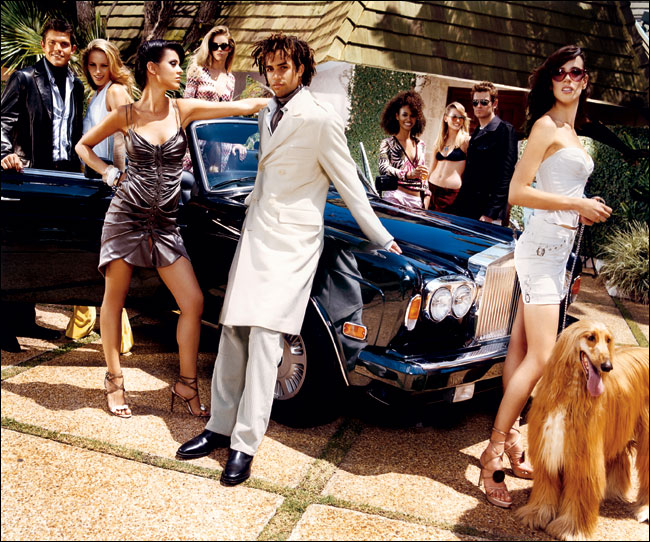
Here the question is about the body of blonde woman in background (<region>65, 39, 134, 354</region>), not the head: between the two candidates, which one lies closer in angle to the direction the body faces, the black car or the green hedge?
the black car

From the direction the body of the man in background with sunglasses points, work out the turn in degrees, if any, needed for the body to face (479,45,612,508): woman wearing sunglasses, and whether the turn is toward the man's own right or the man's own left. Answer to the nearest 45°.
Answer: approximately 45° to the man's own left

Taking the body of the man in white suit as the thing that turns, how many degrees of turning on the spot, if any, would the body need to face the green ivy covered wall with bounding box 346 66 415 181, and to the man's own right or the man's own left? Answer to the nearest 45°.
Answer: approximately 135° to the man's own right

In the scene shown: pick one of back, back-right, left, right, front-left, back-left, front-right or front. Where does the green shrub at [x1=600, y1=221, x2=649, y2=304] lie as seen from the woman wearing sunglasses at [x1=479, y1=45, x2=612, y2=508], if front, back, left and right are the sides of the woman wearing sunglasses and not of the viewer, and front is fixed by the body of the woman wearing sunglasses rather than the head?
back-left

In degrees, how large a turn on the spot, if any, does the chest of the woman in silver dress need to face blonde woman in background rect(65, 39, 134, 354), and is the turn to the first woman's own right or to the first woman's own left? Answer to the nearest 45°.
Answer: approximately 180°

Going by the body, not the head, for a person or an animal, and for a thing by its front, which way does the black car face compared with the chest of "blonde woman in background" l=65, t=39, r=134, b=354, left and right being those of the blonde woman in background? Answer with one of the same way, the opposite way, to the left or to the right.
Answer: to the left

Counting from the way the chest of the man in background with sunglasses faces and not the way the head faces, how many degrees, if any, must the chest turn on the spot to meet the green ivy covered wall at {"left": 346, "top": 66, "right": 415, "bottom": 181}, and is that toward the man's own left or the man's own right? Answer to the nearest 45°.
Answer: approximately 135° to the man's own right

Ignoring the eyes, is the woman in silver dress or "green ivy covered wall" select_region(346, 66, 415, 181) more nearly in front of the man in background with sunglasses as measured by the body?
the woman in silver dress

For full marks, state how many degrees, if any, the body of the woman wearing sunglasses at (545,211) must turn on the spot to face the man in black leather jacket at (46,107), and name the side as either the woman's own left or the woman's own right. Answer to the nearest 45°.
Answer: approximately 135° to the woman's own right

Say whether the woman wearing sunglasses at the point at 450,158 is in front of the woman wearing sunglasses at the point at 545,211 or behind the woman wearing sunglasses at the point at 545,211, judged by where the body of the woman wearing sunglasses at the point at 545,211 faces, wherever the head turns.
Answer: behind
